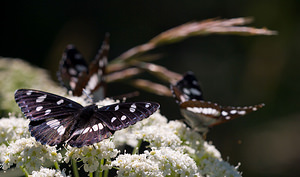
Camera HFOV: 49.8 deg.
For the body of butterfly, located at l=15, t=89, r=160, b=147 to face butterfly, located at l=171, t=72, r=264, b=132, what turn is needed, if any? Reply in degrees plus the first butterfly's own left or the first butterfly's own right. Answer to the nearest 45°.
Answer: approximately 45° to the first butterfly's own right

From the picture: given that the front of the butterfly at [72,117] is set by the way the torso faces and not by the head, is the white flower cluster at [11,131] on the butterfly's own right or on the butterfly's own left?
on the butterfly's own left

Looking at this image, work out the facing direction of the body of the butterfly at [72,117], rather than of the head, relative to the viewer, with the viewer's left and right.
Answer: facing away from the viewer and to the right of the viewer

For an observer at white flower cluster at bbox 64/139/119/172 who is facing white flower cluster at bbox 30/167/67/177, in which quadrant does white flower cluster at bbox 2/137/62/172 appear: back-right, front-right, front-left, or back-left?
front-right

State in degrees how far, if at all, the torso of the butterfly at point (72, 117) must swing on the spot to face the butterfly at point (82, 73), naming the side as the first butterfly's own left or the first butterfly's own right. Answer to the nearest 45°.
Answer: approximately 45° to the first butterfly's own left

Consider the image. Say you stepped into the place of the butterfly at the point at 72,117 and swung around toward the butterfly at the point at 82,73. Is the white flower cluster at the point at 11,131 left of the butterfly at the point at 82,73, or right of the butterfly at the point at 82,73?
left
